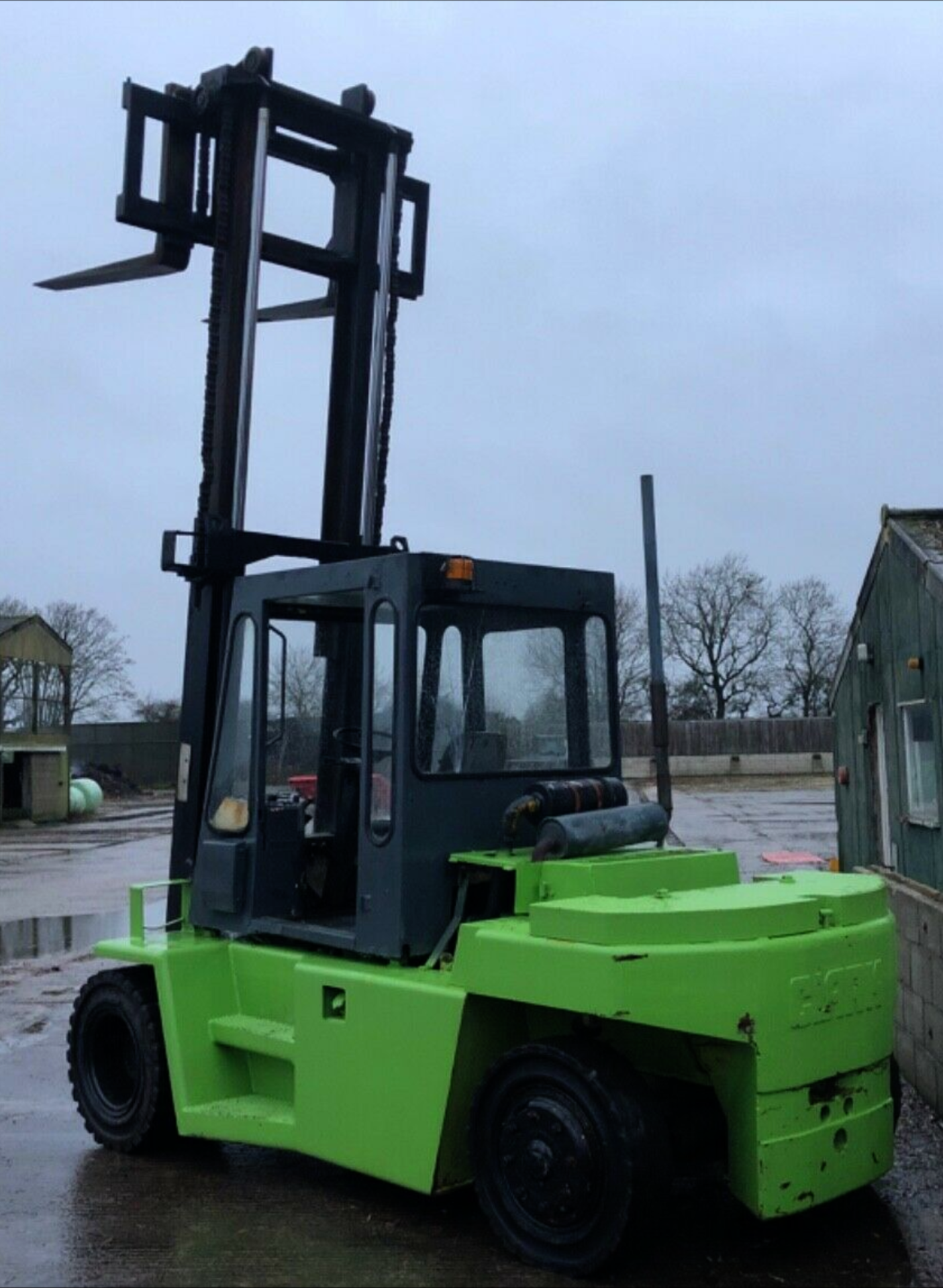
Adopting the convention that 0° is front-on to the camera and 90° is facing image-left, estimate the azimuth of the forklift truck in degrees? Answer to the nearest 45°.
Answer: approximately 135°

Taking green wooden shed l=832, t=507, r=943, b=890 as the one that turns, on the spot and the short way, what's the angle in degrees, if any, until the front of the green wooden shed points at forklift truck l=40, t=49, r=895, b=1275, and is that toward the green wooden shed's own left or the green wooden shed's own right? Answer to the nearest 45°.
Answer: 0° — it already faces it

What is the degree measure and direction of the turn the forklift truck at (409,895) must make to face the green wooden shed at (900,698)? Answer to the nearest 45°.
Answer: approximately 90° to its right

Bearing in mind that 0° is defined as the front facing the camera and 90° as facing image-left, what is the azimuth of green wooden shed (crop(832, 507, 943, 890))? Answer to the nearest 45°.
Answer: approximately 45°

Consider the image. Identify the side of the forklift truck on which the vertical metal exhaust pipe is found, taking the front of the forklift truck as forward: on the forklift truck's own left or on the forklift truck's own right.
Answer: on the forklift truck's own right
